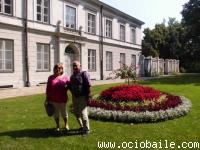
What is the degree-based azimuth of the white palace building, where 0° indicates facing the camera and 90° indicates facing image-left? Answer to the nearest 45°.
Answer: approximately 315°

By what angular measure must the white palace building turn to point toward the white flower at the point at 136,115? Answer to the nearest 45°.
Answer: approximately 45° to its right

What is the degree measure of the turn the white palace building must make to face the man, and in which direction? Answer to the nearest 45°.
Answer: approximately 45° to its right
